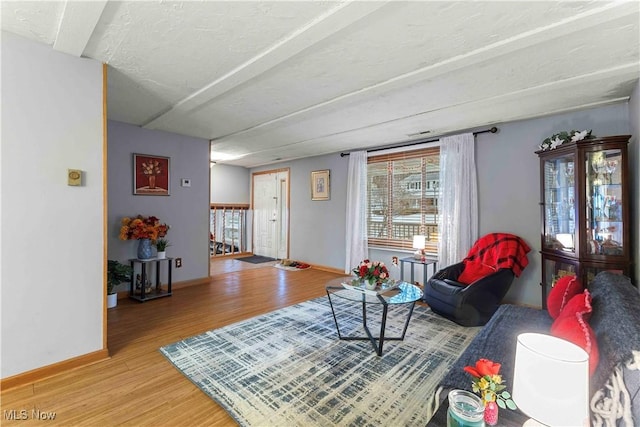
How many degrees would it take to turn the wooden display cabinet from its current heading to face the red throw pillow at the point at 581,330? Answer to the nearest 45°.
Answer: approximately 45° to its left

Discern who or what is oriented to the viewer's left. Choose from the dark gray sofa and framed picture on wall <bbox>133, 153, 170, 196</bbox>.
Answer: the dark gray sofa

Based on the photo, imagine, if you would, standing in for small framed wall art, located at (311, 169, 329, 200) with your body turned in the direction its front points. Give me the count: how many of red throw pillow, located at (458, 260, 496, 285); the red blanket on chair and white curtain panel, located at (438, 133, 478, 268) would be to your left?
3

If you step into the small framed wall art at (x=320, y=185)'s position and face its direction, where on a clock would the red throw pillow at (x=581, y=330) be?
The red throw pillow is roughly at 10 o'clock from the small framed wall art.

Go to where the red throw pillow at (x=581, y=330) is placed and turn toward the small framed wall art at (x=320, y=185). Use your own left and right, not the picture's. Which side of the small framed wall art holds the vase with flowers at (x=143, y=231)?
left

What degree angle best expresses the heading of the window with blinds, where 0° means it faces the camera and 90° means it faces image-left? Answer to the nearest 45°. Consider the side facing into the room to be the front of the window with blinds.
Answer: approximately 45°

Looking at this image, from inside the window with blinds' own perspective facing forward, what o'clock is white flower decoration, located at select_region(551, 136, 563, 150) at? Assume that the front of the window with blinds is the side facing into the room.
The white flower decoration is roughly at 9 o'clock from the window with blinds.

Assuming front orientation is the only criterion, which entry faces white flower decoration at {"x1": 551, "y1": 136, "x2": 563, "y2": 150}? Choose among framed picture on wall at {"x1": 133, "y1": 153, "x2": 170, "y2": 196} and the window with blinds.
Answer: the framed picture on wall

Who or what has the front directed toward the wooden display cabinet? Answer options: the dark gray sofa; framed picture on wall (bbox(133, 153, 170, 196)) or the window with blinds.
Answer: the framed picture on wall

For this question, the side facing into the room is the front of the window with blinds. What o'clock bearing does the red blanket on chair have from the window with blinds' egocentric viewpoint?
The red blanket on chair is roughly at 9 o'clock from the window with blinds.

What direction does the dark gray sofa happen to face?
to the viewer's left

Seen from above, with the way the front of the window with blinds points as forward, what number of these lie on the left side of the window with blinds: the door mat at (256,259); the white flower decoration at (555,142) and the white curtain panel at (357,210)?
1

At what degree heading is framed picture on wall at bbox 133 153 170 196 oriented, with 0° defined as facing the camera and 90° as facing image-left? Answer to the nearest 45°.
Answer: approximately 315°

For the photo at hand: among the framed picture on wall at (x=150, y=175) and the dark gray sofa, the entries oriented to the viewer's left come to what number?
1
